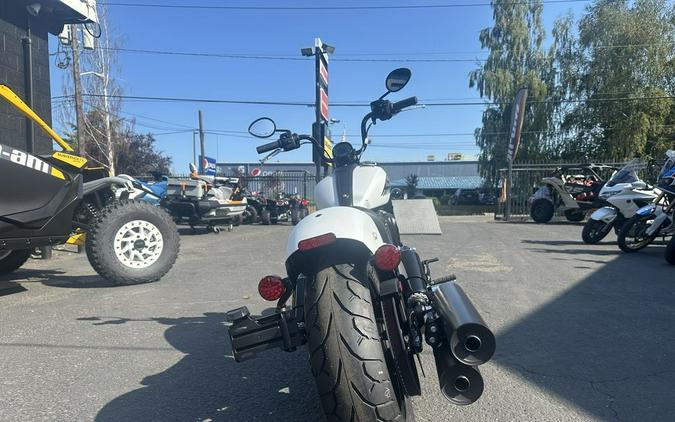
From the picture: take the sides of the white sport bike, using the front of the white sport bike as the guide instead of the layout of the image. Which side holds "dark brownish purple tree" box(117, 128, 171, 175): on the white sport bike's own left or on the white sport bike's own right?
on the white sport bike's own right

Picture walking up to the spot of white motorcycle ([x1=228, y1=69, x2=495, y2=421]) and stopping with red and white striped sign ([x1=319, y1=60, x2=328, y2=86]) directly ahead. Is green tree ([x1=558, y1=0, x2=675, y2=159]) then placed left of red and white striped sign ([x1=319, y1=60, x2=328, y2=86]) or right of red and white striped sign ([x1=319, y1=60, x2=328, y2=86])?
right

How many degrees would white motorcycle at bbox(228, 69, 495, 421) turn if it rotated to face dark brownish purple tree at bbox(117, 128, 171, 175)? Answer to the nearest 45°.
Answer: approximately 45° to its left

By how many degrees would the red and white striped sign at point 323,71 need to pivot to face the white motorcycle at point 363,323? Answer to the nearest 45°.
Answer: approximately 45° to its right

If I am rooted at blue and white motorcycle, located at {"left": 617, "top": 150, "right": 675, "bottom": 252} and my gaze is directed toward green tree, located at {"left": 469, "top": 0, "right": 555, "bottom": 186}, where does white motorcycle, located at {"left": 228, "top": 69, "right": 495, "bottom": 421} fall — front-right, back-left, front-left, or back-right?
back-left

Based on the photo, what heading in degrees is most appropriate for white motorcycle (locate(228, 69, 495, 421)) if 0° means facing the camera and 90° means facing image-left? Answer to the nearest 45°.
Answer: approximately 180°

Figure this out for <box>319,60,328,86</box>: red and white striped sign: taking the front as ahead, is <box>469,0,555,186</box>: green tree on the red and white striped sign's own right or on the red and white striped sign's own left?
on the red and white striped sign's own left

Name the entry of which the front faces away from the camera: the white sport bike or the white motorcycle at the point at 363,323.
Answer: the white motorcycle

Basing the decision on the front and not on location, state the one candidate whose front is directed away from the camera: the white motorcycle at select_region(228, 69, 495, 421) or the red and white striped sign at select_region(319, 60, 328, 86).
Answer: the white motorcycle

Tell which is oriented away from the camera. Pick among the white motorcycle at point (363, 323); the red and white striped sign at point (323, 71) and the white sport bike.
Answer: the white motorcycle

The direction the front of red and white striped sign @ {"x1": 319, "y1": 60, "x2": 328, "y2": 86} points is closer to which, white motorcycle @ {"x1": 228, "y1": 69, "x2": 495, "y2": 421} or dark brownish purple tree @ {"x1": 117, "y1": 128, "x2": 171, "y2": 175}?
the white motorcycle

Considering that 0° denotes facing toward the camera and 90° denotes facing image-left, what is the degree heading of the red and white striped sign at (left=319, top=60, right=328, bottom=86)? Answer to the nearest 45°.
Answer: approximately 315°

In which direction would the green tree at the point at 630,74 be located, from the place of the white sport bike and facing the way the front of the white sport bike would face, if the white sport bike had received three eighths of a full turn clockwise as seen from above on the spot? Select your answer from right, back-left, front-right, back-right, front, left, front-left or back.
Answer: front

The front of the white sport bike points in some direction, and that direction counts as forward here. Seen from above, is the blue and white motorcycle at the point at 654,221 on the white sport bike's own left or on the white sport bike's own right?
on the white sport bike's own left
